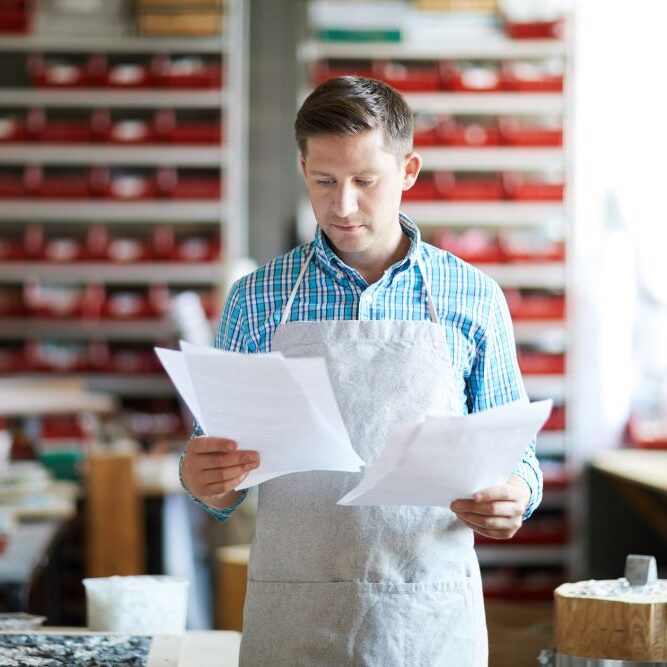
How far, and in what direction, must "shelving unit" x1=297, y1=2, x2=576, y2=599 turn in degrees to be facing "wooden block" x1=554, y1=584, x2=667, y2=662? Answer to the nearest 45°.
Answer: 0° — it already faces it

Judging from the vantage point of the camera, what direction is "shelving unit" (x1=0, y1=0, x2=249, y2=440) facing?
facing the viewer

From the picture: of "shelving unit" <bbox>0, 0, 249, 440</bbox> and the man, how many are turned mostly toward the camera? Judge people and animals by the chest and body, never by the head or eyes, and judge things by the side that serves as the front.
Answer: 2

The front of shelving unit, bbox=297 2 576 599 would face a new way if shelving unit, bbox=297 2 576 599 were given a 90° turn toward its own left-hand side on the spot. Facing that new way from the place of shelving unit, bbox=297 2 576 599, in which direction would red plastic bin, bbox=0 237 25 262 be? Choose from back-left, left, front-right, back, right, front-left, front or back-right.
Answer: back

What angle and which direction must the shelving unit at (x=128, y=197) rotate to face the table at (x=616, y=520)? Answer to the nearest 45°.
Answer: approximately 90° to its left

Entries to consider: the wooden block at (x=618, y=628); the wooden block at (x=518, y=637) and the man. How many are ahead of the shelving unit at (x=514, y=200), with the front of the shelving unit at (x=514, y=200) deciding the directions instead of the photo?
3

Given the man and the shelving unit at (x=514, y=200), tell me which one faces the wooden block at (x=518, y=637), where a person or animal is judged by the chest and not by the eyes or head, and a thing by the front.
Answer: the shelving unit

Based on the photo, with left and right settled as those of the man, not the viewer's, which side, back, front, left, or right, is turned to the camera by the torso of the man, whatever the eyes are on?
front

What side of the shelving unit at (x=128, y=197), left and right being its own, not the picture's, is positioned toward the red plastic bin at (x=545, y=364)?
left

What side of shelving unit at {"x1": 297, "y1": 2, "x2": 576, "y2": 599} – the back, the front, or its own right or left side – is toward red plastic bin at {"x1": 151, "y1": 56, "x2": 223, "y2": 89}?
right

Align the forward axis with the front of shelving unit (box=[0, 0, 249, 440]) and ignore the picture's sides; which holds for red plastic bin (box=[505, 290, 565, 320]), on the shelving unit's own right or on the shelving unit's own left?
on the shelving unit's own left

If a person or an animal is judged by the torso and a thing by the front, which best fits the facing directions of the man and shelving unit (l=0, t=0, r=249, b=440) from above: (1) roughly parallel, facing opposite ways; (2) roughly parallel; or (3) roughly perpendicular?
roughly parallel

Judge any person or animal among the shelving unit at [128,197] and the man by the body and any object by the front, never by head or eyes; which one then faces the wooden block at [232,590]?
the shelving unit

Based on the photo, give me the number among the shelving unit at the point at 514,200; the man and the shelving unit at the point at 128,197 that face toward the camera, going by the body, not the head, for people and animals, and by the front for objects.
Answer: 3
